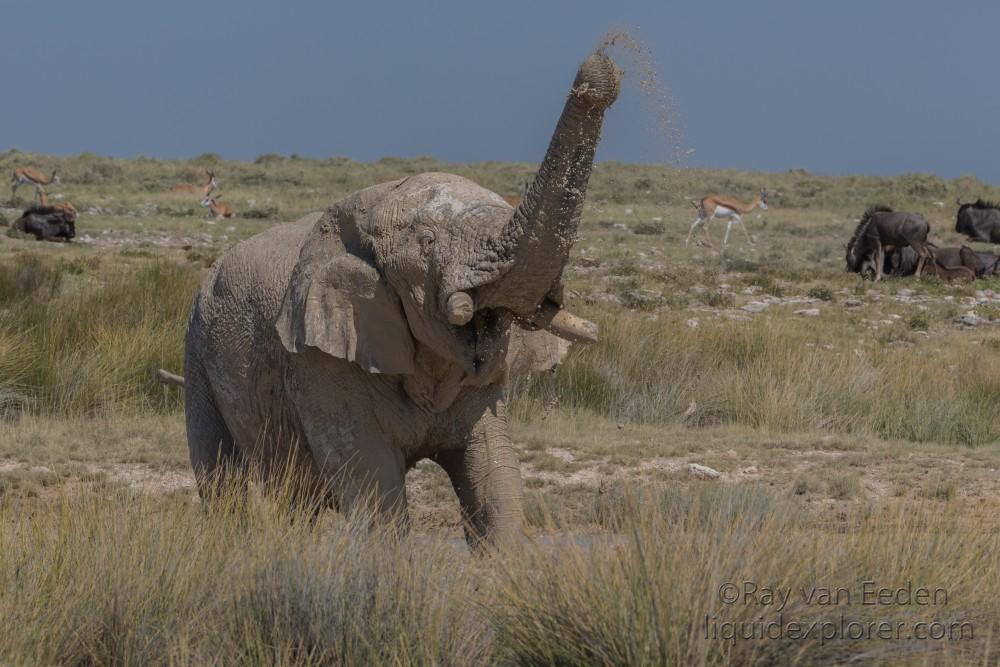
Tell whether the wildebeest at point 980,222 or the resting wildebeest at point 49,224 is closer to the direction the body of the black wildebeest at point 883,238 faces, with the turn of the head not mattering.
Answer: the resting wildebeest

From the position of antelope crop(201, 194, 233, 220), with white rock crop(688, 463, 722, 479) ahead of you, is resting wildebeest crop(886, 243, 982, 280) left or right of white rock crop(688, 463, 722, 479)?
left

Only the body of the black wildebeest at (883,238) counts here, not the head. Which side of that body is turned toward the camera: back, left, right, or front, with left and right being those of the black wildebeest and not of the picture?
left

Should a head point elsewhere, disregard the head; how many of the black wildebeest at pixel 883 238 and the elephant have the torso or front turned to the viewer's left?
1

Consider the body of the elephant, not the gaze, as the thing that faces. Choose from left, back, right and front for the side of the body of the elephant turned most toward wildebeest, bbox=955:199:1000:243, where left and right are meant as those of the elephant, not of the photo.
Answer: left

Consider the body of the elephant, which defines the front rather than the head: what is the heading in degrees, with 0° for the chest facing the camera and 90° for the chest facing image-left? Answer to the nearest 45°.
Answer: approximately 315°

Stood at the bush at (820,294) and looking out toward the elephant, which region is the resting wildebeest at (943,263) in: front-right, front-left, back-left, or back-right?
back-left

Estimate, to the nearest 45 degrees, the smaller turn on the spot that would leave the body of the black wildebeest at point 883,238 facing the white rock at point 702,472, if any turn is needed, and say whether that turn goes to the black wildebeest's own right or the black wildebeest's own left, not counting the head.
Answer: approximately 90° to the black wildebeest's own left

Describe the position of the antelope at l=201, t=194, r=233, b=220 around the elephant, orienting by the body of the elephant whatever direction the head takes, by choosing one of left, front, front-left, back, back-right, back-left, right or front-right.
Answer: back-left
